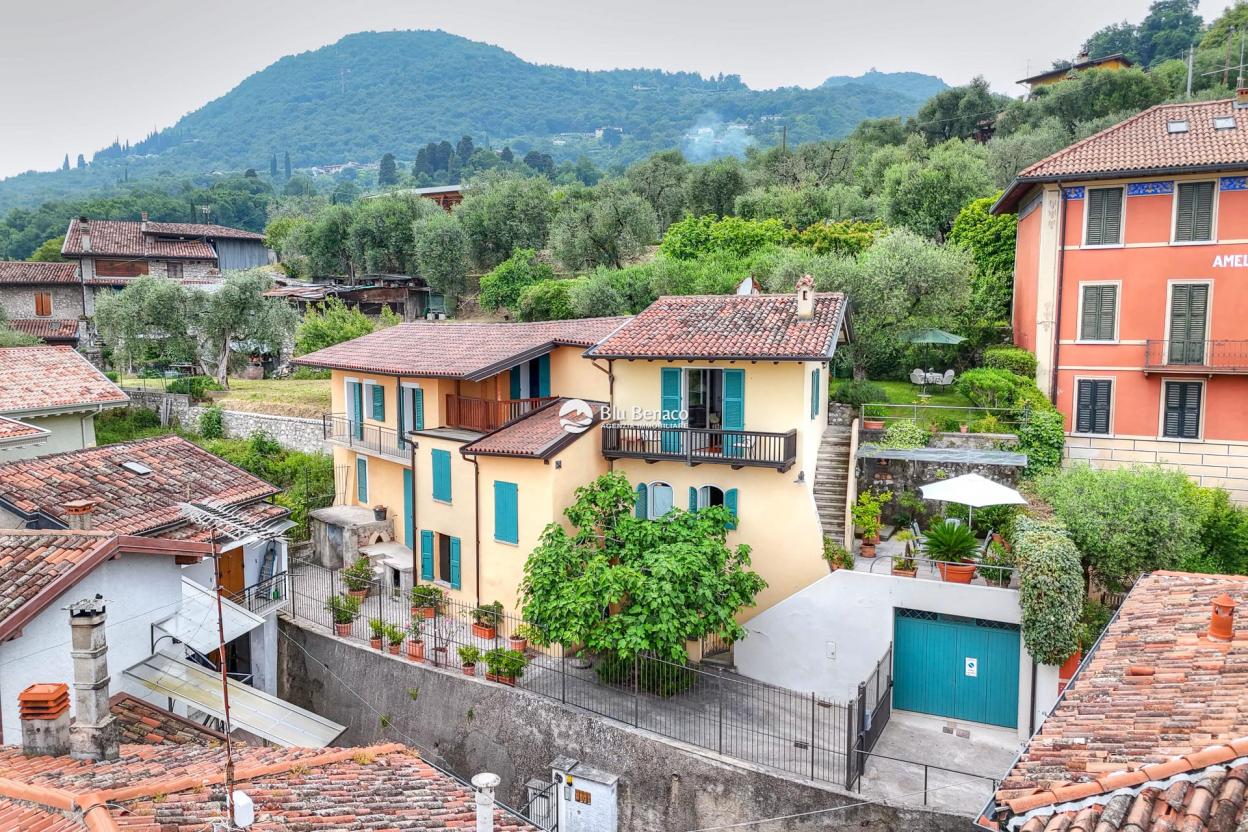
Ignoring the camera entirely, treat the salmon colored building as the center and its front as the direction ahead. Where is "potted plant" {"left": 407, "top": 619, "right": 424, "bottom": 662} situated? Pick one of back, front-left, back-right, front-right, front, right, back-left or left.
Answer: front-right

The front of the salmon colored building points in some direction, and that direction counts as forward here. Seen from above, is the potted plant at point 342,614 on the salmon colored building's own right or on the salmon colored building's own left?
on the salmon colored building's own right

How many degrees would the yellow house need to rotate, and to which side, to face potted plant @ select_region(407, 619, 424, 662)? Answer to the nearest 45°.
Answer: approximately 45° to its right

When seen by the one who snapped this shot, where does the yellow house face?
facing the viewer

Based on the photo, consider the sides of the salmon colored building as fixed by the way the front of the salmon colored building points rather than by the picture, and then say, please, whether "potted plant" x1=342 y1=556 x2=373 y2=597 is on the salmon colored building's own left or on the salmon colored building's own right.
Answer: on the salmon colored building's own right

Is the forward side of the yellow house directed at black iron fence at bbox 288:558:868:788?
yes

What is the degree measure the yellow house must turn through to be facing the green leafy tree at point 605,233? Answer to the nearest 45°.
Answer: approximately 180°

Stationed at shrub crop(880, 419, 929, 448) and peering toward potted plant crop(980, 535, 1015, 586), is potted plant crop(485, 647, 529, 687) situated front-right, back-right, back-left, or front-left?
front-right

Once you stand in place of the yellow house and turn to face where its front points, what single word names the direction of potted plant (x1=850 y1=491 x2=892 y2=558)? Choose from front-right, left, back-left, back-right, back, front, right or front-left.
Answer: left

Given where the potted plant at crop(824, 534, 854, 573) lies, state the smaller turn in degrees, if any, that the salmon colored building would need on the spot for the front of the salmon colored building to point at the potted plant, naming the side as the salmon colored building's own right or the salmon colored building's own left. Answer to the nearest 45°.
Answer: approximately 45° to the salmon colored building's own right

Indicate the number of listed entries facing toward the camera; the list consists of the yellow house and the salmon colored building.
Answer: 2

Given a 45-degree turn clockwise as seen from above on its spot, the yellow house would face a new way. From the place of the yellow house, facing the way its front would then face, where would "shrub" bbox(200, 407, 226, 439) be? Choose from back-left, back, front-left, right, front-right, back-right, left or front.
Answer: right

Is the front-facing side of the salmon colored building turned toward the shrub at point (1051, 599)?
yes

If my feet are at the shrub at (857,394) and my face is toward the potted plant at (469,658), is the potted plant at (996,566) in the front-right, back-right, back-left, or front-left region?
front-left

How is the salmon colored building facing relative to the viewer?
toward the camera
